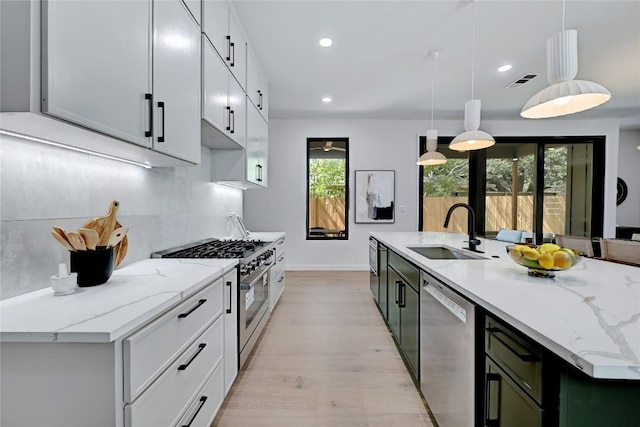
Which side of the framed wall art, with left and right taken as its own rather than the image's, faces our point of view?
front

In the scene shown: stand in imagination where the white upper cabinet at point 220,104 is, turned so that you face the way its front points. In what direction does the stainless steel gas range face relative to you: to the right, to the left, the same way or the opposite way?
the same way

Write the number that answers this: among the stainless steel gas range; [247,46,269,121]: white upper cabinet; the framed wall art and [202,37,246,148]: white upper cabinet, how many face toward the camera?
1

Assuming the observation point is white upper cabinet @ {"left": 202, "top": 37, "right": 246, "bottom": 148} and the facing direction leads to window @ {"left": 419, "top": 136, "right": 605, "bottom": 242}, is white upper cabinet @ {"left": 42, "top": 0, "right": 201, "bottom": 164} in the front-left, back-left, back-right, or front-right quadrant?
back-right

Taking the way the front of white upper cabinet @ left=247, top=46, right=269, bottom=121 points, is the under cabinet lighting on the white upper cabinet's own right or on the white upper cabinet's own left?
on the white upper cabinet's own right

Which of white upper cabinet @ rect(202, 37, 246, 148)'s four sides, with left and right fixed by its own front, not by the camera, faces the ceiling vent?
front

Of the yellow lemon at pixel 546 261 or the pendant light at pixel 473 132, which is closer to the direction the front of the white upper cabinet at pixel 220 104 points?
the pendant light

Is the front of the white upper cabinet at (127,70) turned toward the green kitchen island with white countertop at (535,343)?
yes

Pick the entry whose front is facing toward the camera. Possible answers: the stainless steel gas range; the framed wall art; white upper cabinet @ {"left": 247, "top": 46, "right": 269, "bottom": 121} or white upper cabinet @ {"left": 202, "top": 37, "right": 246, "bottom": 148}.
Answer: the framed wall art

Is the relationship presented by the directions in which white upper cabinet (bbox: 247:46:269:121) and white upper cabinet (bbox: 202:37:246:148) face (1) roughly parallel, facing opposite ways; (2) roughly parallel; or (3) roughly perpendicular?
roughly parallel

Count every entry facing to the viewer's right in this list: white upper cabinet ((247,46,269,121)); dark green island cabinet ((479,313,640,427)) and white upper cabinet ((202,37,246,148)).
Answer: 2

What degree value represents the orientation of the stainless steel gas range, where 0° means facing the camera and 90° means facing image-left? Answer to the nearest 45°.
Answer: approximately 270°

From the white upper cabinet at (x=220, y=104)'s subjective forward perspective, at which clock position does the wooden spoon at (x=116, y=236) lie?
The wooden spoon is roughly at 4 o'clock from the white upper cabinet.

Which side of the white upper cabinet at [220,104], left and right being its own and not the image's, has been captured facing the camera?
right

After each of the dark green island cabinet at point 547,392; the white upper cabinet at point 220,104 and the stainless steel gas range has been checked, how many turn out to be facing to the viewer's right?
2

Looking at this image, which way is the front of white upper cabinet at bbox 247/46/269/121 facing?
to the viewer's right

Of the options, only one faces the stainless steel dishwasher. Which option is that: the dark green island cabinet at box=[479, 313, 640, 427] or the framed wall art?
the framed wall art

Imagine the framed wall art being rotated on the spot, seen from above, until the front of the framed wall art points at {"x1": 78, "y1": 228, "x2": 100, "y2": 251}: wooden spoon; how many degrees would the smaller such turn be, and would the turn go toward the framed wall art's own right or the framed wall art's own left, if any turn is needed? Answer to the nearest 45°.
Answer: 0° — it already faces it

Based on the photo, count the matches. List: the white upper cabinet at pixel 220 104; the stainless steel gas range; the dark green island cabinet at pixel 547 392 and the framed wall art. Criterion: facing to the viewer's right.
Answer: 2

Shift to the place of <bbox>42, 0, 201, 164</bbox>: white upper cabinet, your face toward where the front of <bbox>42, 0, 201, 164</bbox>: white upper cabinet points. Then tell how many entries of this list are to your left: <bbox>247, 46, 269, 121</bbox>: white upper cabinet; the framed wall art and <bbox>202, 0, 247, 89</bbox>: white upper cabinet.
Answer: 3

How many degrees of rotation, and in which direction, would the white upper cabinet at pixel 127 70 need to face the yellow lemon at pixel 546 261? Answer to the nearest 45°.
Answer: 0° — it already faces it
